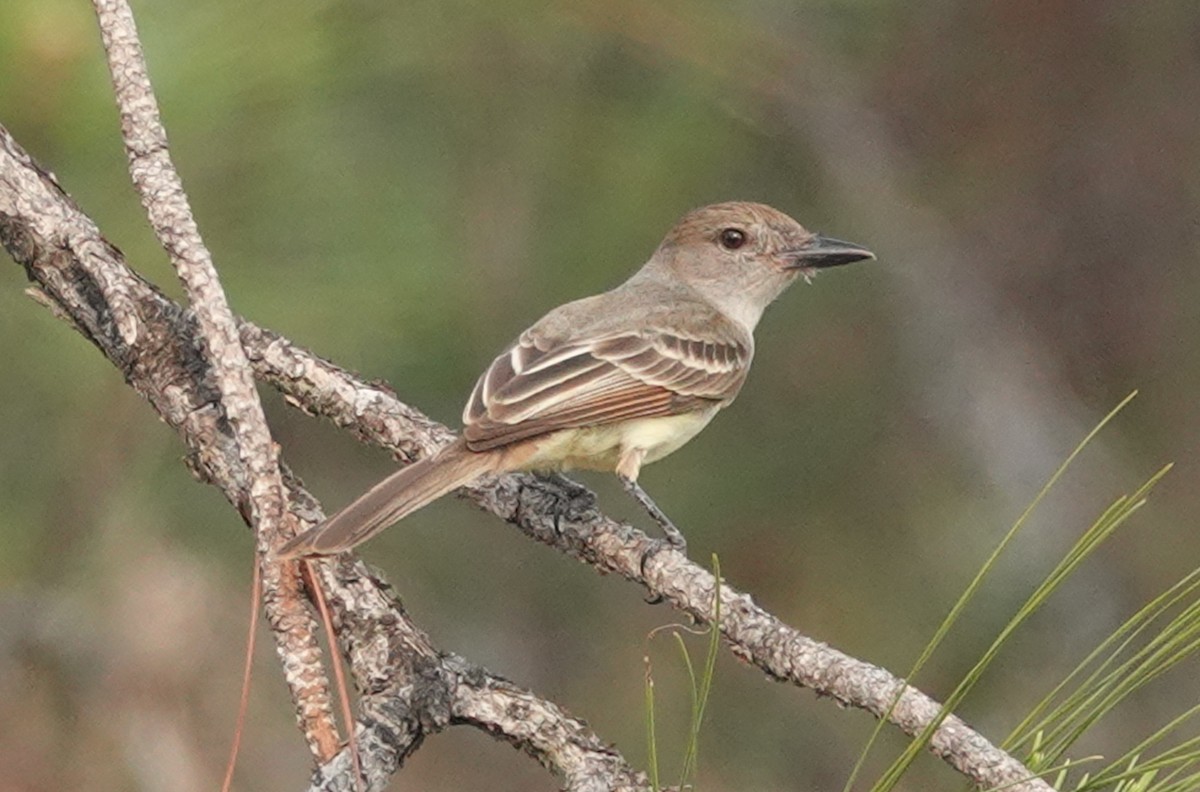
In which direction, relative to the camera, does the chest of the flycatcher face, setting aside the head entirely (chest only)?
to the viewer's right
